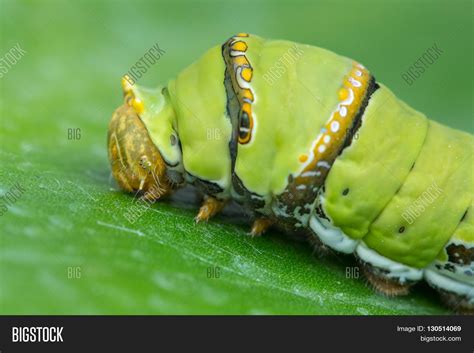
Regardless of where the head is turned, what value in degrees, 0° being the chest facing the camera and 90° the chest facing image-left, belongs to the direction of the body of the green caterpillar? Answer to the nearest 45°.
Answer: approximately 90°
